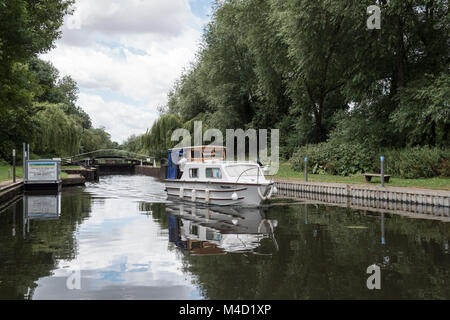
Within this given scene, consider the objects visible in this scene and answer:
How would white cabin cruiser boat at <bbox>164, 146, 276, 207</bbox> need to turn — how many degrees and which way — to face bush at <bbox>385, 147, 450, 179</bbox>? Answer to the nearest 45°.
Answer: approximately 45° to its left

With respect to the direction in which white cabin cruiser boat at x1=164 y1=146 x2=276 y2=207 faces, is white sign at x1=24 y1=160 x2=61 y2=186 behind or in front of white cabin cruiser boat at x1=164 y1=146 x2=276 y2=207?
behind

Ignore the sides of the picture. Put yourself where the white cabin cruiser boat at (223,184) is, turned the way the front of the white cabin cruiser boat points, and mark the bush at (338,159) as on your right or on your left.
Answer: on your left

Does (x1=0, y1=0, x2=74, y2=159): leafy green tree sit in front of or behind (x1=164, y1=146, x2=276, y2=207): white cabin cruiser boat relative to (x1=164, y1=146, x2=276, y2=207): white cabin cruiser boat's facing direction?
behind

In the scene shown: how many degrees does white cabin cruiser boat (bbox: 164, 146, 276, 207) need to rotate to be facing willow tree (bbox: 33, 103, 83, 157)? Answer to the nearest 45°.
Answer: approximately 180°

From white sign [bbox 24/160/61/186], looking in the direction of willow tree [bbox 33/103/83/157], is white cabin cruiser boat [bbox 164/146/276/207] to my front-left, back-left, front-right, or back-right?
back-right

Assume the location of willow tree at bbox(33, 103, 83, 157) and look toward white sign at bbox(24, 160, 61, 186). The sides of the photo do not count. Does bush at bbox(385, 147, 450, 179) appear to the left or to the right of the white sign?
left
